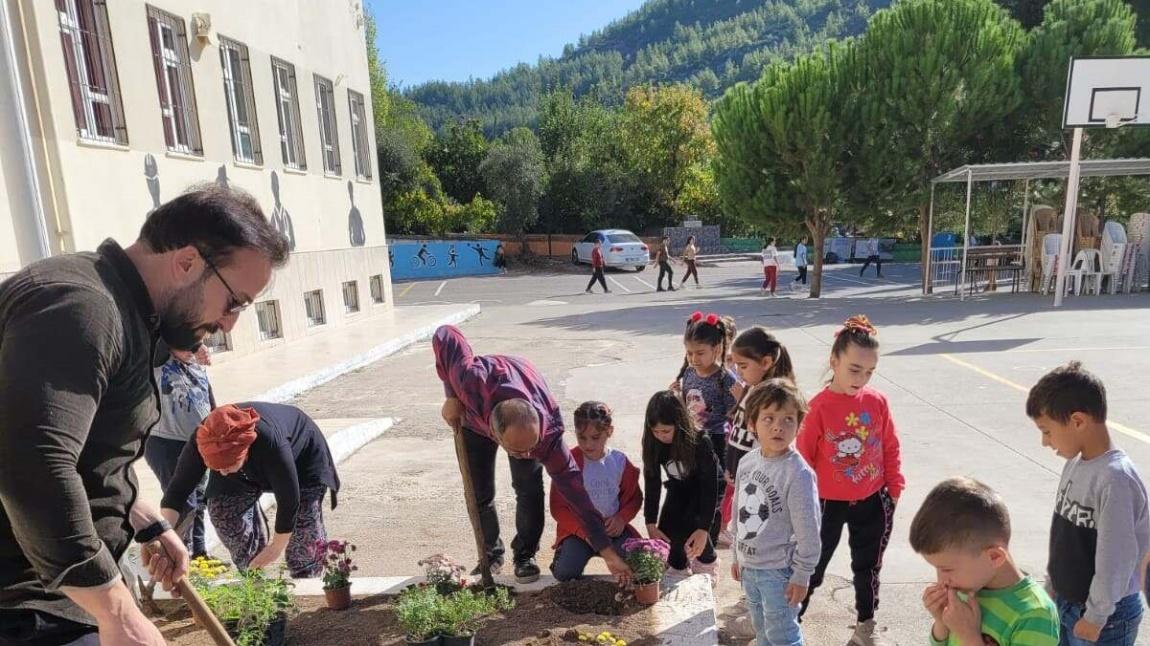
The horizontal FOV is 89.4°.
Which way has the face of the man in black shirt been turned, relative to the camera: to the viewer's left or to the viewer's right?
to the viewer's right

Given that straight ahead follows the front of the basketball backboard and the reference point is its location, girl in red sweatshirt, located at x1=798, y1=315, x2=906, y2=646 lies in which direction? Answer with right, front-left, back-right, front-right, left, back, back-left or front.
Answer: front

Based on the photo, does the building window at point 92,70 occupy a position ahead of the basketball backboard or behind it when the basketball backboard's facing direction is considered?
ahead

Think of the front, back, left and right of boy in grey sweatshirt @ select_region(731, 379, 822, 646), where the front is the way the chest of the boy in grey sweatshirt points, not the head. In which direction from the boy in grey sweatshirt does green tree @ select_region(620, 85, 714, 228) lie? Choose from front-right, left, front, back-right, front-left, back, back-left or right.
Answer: back-right

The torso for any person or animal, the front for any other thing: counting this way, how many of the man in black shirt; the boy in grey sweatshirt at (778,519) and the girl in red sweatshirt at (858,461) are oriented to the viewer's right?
1

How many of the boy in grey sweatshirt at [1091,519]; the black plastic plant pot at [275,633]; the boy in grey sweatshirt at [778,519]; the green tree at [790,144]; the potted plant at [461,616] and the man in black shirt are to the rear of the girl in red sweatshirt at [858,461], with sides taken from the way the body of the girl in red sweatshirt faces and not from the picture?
1

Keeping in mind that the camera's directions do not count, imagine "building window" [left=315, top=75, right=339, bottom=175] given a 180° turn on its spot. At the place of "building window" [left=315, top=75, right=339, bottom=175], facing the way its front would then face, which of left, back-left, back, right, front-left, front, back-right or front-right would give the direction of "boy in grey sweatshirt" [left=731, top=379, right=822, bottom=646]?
back-left

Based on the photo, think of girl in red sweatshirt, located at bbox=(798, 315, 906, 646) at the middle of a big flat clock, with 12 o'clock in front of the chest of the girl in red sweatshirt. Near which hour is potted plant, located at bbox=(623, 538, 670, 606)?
The potted plant is roughly at 2 o'clock from the girl in red sweatshirt.

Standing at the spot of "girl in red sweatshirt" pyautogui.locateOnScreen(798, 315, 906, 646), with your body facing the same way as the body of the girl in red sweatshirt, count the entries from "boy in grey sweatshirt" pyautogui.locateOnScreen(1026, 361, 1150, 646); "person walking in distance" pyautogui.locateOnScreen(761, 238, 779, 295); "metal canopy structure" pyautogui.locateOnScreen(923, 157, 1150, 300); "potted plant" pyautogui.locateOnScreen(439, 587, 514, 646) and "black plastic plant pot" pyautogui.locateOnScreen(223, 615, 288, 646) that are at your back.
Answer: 2

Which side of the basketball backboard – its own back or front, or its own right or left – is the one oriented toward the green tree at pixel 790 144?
right

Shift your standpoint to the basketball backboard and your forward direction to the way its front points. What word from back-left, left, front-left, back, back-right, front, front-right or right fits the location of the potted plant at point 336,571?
front

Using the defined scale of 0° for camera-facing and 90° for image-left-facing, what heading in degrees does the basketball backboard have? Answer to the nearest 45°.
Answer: approximately 0°

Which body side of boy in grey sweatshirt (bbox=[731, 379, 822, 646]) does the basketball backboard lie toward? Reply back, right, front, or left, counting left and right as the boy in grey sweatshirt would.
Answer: back

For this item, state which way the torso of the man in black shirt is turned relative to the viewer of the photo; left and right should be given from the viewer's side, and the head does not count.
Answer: facing to the right of the viewer

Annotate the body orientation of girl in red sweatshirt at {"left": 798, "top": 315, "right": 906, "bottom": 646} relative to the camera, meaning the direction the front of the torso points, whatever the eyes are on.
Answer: toward the camera
